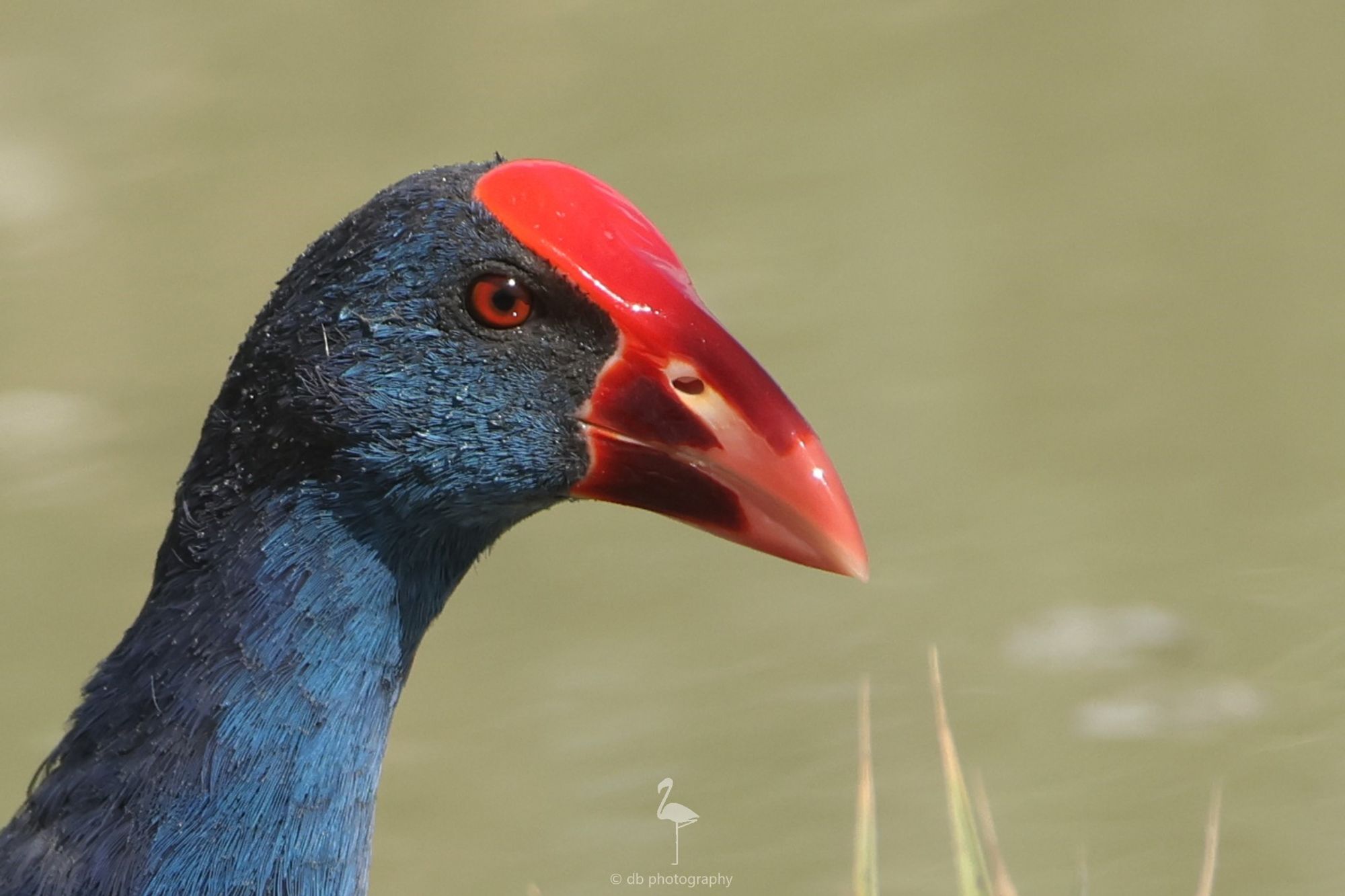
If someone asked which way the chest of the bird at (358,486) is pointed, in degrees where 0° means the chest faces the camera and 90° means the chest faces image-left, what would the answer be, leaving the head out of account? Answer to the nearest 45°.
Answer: approximately 270°
